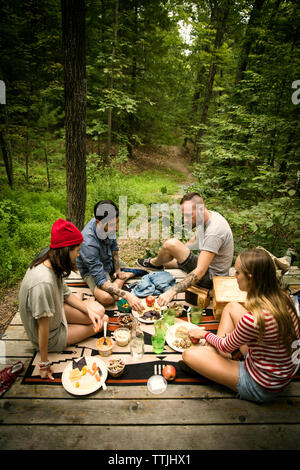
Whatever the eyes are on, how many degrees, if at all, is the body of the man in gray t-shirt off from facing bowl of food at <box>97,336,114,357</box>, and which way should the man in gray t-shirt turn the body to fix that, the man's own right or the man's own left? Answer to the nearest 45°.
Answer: approximately 45° to the man's own left

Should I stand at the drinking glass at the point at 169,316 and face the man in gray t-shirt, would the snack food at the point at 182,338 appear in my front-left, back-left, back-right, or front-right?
back-right

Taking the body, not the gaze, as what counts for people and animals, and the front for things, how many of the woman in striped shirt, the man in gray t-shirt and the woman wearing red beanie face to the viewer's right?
1

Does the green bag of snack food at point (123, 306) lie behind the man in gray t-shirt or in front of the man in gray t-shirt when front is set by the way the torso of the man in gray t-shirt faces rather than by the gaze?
in front

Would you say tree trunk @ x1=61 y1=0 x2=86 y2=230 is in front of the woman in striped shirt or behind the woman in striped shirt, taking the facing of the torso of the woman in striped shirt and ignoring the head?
in front

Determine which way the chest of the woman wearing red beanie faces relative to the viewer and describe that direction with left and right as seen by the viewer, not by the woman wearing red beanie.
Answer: facing to the right of the viewer

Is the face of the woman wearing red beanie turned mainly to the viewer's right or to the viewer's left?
to the viewer's right

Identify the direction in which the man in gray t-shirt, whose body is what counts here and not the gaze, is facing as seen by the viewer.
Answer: to the viewer's left

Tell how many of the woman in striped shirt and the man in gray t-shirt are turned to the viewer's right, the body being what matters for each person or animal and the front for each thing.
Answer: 0

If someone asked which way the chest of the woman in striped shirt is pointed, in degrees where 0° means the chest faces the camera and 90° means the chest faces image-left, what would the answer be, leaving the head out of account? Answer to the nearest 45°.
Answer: approximately 135°

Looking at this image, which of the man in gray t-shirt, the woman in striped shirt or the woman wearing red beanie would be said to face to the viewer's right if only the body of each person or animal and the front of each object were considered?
the woman wearing red beanie
